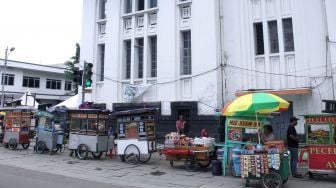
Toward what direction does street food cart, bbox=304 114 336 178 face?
toward the camera

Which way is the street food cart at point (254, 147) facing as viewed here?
toward the camera

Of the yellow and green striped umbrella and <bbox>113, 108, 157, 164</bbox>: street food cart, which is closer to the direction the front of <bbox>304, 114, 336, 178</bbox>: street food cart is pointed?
the yellow and green striped umbrella

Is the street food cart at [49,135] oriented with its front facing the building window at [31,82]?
no

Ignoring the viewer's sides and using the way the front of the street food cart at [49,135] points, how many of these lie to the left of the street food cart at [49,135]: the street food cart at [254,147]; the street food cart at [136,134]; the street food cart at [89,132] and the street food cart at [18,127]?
3

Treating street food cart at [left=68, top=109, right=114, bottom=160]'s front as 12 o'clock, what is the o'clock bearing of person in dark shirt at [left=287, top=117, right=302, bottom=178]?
The person in dark shirt is roughly at 9 o'clock from the street food cart.

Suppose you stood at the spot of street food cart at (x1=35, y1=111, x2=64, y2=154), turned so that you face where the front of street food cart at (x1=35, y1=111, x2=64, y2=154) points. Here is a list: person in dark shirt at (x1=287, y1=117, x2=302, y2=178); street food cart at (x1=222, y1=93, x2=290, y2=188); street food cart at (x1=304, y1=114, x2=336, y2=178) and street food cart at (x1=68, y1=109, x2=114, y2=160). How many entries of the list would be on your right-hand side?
0

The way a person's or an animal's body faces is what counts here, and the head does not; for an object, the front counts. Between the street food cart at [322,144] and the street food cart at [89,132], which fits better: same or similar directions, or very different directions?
same or similar directions

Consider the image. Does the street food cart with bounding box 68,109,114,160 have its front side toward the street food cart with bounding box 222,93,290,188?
no

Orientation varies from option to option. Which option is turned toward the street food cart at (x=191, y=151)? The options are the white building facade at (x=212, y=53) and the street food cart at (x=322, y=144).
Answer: the white building facade

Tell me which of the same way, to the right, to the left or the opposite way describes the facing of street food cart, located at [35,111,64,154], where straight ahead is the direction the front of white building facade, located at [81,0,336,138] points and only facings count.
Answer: the same way

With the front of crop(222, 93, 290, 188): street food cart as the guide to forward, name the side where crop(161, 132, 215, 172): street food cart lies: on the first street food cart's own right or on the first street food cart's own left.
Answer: on the first street food cart's own right

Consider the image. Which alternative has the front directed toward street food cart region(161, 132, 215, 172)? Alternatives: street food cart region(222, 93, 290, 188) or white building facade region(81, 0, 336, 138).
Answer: the white building facade

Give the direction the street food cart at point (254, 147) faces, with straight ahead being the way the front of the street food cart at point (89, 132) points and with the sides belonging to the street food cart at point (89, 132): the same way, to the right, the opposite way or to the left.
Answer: the same way

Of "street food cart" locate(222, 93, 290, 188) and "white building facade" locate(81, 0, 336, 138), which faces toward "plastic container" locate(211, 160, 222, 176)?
the white building facade

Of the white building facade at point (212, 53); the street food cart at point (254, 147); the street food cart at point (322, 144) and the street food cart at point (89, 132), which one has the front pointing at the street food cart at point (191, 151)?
the white building facade

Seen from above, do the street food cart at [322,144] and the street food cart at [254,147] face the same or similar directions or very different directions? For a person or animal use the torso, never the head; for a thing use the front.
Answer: same or similar directions

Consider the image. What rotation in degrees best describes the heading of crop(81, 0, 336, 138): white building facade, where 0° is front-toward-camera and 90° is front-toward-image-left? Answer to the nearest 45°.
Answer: approximately 0°

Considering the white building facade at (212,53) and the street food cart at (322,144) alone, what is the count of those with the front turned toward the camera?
2
